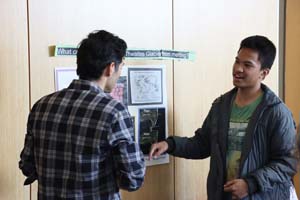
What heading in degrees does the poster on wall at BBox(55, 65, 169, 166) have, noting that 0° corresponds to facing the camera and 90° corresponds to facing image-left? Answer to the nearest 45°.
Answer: approximately 0°

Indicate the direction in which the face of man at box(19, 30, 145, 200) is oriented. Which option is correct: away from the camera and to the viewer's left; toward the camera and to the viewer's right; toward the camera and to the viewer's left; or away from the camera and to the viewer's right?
away from the camera and to the viewer's right

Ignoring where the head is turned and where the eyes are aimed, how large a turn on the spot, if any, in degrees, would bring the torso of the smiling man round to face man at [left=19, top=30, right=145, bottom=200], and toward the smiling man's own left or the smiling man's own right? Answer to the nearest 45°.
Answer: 0° — they already face them

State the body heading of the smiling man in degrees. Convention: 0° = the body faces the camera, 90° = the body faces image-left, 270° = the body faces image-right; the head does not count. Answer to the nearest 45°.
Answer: approximately 45°

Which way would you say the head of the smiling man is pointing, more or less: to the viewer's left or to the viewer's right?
to the viewer's left
